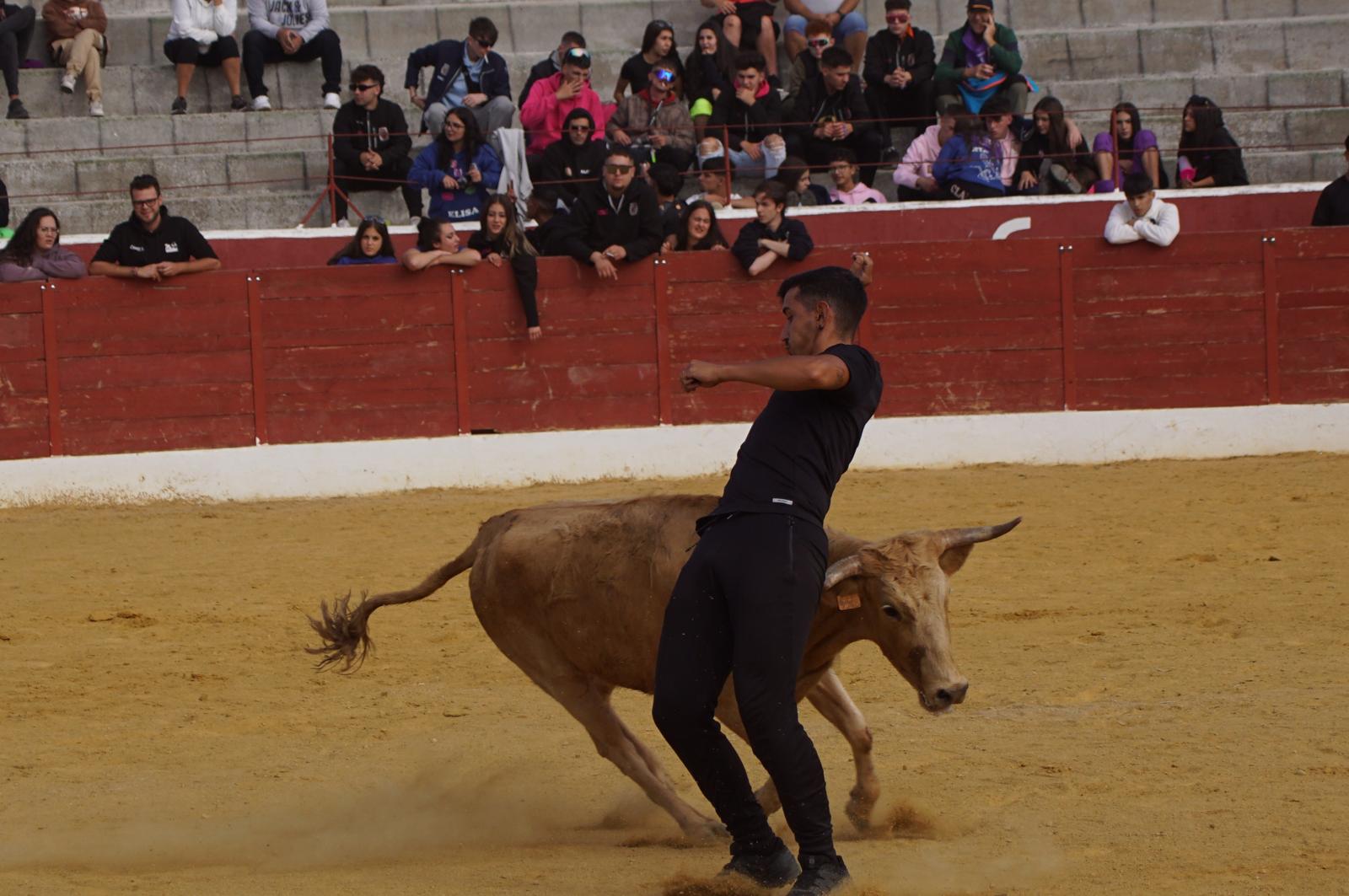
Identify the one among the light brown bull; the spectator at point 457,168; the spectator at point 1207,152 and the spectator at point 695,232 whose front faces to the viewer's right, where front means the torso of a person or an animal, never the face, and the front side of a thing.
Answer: the light brown bull

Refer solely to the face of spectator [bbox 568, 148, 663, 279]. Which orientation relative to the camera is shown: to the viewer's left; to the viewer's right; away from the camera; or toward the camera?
toward the camera

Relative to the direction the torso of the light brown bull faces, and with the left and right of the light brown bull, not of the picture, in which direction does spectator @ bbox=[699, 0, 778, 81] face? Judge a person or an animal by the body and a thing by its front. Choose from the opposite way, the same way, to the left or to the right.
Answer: to the right

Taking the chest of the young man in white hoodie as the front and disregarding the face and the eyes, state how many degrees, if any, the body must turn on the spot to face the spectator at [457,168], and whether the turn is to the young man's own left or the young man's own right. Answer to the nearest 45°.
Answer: approximately 90° to the young man's own right

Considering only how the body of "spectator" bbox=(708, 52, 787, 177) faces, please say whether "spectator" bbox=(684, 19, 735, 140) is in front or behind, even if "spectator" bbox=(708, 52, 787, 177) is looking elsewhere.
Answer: behind

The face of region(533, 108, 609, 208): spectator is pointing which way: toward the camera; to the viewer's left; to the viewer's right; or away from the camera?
toward the camera

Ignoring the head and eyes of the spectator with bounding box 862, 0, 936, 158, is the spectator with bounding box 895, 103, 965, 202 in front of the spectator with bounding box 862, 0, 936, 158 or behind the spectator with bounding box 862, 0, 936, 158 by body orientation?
in front

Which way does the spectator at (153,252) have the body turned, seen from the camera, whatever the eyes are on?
toward the camera

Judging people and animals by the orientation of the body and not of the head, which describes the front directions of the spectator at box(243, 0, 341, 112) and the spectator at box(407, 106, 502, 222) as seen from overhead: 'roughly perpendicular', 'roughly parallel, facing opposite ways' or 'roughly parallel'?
roughly parallel

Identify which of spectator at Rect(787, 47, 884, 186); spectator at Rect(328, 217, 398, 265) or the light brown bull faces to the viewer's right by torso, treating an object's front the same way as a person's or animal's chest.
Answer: the light brown bull

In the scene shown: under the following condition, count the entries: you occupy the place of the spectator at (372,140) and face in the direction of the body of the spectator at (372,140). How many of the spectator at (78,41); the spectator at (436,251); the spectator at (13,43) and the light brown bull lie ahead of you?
2

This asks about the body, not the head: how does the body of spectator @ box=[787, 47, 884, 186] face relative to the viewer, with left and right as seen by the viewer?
facing the viewer

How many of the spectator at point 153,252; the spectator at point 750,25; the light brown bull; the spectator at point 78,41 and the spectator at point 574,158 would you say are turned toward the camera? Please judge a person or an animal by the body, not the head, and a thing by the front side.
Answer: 4

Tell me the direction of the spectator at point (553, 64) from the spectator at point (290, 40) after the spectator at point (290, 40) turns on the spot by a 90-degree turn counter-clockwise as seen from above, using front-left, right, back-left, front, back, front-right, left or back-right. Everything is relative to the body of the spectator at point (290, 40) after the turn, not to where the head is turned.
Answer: front-right

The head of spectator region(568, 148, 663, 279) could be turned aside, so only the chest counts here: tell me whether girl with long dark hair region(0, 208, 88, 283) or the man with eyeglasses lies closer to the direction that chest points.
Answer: the girl with long dark hair

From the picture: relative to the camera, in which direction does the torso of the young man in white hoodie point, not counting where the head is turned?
toward the camera
